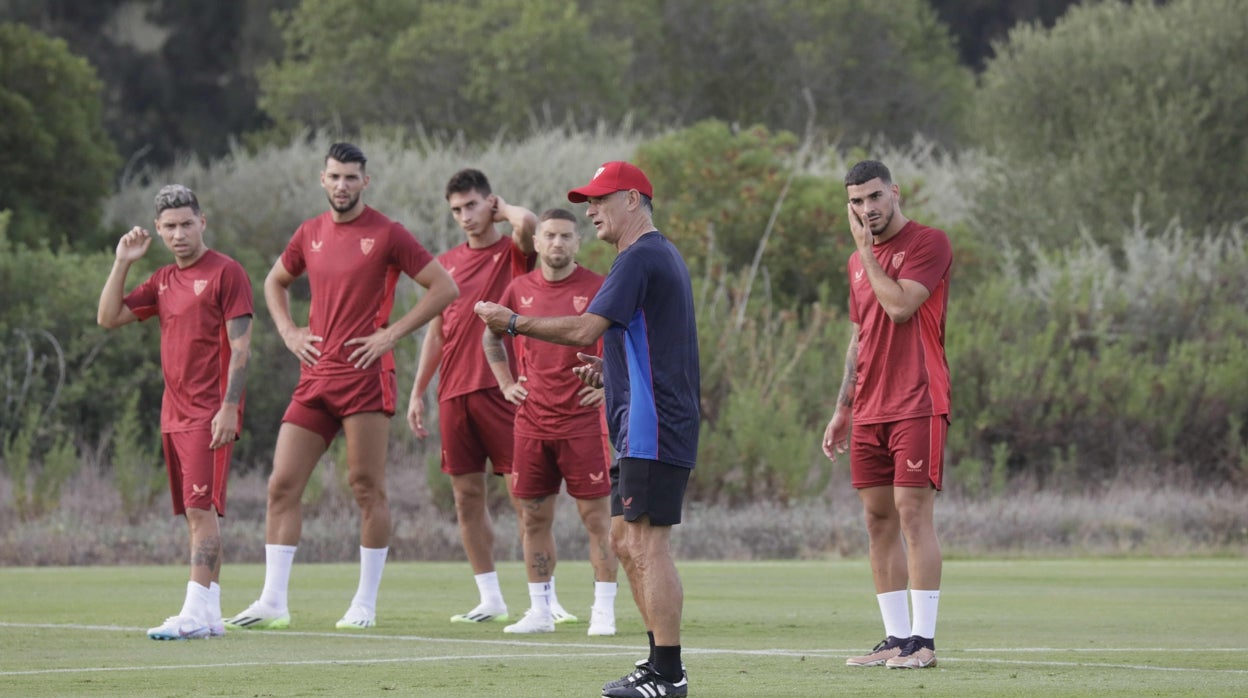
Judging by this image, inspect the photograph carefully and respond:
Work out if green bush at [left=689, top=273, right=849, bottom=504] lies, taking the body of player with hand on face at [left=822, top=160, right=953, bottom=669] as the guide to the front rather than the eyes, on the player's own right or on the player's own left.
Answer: on the player's own right

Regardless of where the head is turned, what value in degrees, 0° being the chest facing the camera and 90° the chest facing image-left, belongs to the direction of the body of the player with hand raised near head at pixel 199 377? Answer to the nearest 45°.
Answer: approximately 45°

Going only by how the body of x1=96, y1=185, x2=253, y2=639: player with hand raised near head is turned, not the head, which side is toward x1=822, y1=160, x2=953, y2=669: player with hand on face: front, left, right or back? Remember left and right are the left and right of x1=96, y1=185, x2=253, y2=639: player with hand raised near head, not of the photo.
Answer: left

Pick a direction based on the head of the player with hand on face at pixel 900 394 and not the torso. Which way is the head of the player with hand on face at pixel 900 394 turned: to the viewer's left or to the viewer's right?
to the viewer's left

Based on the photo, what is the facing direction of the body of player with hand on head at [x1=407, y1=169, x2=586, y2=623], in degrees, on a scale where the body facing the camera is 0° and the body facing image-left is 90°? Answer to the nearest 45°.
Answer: approximately 45°

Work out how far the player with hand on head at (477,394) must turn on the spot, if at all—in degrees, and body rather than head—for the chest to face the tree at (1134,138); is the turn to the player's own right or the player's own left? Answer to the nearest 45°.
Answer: approximately 180°

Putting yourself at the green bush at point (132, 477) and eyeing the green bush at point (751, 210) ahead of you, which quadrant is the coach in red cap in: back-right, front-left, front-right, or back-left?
back-right

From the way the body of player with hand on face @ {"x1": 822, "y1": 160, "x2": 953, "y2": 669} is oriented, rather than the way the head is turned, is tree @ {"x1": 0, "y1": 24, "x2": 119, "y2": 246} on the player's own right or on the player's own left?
on the player's own right

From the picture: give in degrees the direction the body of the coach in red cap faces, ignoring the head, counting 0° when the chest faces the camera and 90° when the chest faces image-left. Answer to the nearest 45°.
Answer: approximately 90°
